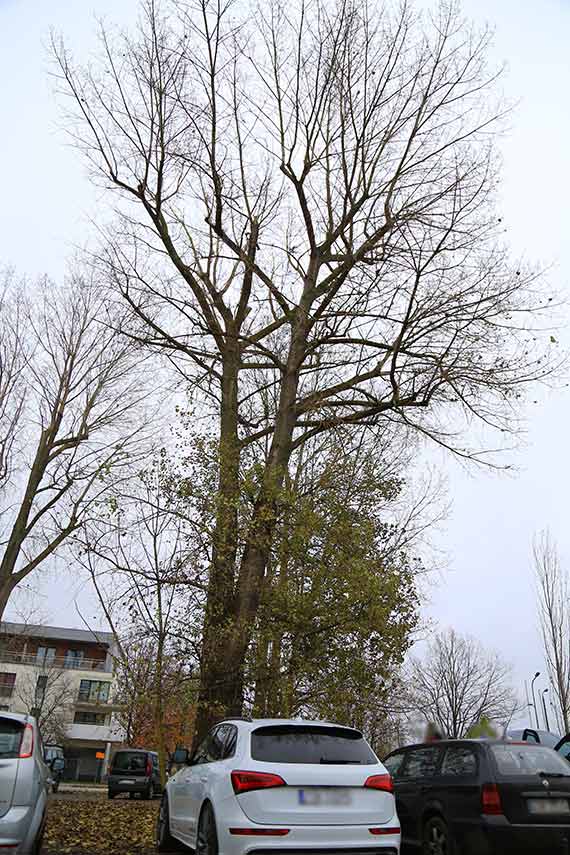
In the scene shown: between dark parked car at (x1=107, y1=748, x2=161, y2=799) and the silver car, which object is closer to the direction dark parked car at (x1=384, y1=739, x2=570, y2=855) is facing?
the dark parked car

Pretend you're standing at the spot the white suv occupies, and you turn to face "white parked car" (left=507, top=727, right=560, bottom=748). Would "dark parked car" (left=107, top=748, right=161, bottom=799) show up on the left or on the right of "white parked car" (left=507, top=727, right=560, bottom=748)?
left

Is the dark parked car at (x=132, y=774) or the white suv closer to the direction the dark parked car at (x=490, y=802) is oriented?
the dark parked car

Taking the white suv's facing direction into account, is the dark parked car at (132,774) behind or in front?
in front

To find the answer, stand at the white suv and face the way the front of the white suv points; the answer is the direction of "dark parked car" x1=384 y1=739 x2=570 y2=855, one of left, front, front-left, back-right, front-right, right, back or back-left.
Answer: right

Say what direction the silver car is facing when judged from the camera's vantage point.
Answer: facing away from the viewer

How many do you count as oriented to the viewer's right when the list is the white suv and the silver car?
0

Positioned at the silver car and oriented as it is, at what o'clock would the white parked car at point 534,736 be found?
The white parked car is roughly at 2 o'clock from the silver car.

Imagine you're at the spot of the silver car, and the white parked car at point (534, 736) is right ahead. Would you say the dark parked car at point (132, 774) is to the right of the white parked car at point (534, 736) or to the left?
left

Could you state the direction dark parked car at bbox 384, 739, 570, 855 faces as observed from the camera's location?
facing away from the viewer and to the left of the viewer

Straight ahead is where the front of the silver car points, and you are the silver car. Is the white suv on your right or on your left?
on your right

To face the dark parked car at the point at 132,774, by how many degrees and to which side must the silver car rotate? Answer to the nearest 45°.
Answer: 0° — it already faces it

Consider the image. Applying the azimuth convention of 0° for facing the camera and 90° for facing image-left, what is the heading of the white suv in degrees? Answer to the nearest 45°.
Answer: approximately 135°
